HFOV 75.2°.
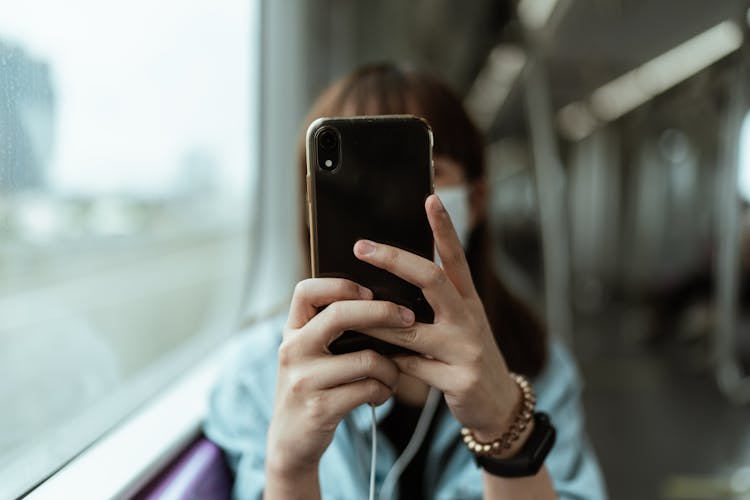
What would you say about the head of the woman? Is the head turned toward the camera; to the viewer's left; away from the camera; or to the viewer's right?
toward the camera

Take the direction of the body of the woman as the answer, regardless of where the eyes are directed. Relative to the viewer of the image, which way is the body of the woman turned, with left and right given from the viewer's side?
facing the viewer

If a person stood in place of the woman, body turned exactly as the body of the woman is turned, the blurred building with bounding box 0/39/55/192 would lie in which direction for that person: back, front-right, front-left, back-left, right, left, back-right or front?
right
